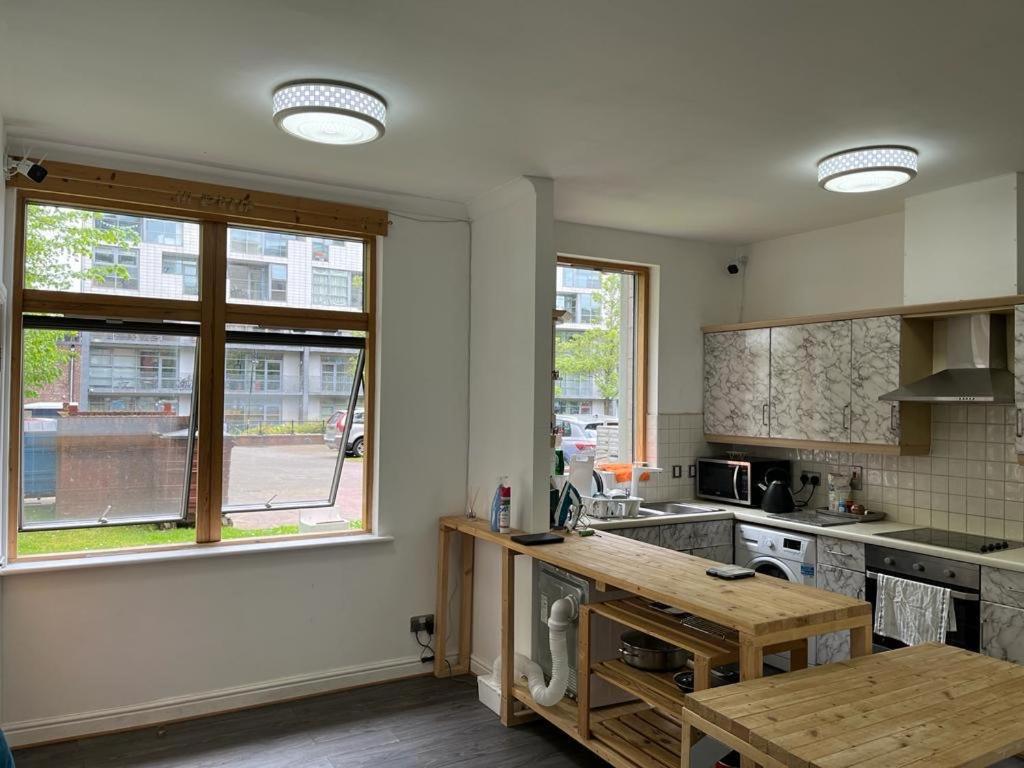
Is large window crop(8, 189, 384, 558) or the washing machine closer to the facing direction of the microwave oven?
the large window

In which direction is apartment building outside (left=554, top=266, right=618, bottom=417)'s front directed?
toward the camera

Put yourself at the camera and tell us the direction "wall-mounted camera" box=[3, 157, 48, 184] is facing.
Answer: facing the viewer and to the right of the viewer

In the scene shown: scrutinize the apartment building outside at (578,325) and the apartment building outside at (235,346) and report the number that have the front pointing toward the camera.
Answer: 2

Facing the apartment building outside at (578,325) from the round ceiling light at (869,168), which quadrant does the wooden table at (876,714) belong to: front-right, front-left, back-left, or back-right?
back-left

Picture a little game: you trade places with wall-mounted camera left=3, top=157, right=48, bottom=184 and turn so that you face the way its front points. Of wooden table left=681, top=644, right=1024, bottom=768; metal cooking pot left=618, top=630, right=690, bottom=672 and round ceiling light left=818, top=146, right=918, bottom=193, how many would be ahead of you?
3

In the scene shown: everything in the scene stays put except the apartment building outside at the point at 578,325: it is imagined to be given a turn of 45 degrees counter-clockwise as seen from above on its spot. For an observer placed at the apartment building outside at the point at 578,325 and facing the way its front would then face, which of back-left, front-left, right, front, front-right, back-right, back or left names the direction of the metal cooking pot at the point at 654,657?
front-right

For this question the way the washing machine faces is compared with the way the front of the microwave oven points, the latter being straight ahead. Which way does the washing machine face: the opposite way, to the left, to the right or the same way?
the same way

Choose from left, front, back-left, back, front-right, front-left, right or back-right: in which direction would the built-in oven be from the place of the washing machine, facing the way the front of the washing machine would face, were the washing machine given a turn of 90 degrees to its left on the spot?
front

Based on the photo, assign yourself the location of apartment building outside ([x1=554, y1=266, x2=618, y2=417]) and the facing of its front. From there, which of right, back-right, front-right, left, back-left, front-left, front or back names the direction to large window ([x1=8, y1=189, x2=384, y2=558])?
front-right

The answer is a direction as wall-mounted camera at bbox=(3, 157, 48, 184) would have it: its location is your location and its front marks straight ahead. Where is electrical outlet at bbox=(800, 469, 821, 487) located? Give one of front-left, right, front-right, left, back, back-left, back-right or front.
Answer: front-left

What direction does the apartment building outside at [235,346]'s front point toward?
toward the camera

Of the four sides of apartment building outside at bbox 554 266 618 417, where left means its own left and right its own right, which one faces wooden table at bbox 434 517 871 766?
front

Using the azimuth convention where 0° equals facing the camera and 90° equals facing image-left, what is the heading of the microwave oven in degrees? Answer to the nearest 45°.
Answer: approximately 45°

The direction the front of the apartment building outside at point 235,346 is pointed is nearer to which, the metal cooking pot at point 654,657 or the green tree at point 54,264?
the metal cooking pot

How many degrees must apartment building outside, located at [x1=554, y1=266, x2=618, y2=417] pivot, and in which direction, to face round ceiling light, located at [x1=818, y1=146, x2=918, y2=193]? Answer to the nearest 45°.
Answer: approximately 45° to its left
